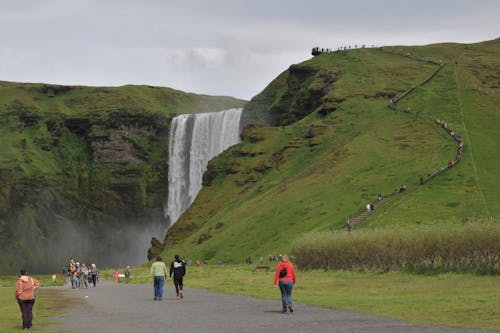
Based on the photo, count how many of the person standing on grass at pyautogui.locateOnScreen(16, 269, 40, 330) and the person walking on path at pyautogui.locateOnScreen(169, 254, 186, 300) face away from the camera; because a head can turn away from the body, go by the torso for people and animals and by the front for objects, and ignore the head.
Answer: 2

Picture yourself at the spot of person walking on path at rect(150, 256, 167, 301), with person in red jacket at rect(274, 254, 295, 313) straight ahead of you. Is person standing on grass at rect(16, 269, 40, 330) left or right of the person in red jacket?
right

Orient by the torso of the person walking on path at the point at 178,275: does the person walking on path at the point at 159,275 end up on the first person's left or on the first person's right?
on the first person's left

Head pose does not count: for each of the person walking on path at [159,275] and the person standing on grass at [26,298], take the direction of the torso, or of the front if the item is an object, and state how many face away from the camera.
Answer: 2

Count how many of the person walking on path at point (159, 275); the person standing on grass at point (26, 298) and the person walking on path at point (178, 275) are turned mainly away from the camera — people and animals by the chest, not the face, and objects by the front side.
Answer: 3

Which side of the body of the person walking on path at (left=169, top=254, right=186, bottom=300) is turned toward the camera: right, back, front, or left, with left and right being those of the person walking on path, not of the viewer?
back

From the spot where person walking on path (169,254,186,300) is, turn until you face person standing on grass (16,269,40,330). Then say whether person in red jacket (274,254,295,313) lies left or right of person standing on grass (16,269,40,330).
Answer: left

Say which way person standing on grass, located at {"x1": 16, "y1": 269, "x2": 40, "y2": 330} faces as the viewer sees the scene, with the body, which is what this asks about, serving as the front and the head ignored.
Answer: away from the camera

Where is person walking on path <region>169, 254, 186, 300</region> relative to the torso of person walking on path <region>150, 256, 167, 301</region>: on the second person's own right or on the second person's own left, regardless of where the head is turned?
on the second person's own right

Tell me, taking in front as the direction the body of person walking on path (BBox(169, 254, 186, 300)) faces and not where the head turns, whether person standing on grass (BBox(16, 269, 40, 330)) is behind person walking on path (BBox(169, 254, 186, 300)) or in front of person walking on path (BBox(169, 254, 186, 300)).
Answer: behind

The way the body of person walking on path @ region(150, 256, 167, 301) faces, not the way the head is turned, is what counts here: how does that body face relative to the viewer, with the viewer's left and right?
facing away from the viewer
